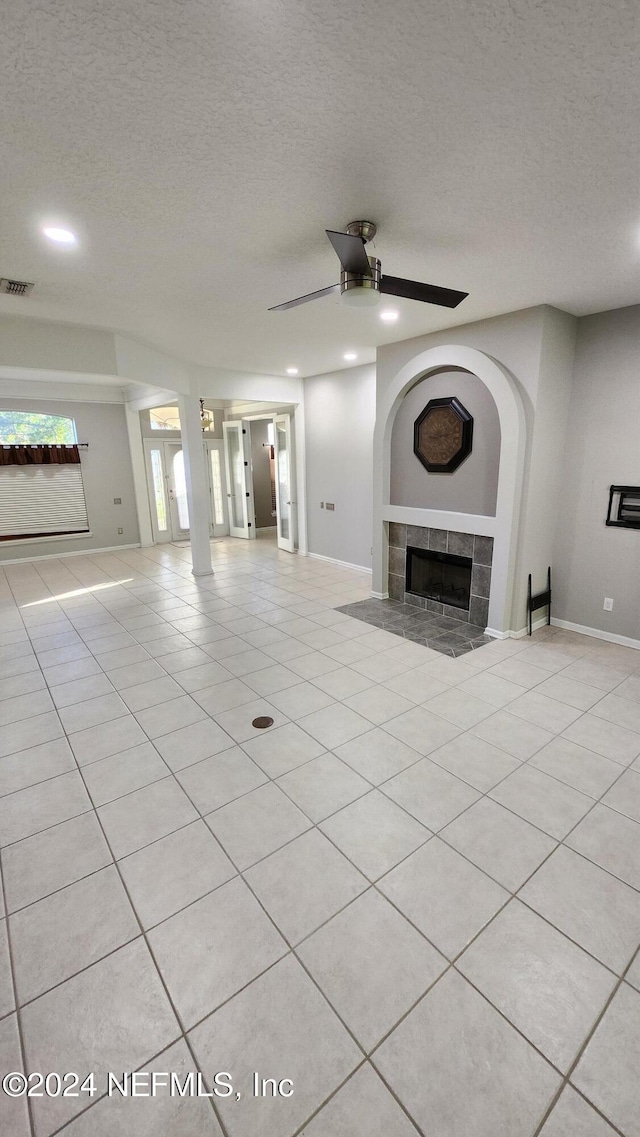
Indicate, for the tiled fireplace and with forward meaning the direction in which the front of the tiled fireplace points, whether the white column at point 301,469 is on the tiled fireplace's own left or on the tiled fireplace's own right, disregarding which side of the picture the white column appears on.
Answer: on the tiled fireplace's own right

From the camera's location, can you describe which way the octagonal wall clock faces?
facing the viewer and to the left of the viewer

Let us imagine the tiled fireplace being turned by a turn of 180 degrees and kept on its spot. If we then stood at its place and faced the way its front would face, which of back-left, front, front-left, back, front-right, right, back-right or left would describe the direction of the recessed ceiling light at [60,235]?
back

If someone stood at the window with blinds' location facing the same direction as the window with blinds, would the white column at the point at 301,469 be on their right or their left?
on their left

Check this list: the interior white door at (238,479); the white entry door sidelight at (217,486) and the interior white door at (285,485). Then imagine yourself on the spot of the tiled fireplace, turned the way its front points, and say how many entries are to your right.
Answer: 3

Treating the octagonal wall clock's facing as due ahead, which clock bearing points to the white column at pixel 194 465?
The white column is roughly at 2 o'clock from the octagonal wall clock.

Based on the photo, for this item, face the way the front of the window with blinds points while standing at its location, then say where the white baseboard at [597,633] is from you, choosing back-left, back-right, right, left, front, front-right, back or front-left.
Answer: front-left

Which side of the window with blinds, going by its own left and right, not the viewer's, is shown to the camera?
front

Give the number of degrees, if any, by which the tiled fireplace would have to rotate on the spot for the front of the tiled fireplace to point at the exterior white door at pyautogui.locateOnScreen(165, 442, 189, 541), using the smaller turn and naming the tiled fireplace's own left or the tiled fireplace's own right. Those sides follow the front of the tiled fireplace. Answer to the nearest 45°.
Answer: approximately 90° to the tiled fireplace's own right

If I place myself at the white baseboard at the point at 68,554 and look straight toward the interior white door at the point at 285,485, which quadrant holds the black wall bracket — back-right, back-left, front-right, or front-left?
front-right

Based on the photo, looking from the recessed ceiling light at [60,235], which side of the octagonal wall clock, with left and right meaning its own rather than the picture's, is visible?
front

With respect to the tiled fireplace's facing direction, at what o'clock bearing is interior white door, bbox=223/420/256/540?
The interior white door is roughly at 3 o'clock from the tiled fireplace.

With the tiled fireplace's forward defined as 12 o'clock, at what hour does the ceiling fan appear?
The ceiling fan is roughly at 11 o'clock from the tiled fireplace.

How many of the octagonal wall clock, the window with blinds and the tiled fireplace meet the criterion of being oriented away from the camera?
0

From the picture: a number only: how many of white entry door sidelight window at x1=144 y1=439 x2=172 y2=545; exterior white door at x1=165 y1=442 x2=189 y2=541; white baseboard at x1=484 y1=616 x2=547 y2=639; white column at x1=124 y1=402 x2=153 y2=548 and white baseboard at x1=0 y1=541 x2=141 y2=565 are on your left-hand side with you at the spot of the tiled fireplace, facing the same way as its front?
1

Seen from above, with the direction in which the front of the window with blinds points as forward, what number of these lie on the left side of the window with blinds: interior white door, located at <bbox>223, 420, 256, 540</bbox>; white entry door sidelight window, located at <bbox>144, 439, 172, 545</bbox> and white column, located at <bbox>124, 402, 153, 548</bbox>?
3

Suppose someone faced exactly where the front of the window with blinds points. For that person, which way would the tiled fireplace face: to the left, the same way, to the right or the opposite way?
to the right

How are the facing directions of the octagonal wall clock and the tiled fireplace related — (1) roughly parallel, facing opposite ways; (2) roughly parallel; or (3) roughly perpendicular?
roughly parallel

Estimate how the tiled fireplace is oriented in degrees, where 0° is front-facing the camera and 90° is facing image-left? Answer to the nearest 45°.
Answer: approximately 45°

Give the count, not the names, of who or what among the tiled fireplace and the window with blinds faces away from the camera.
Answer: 0
